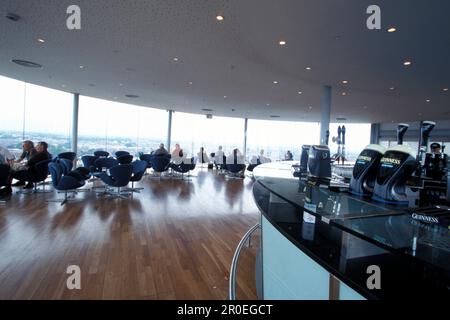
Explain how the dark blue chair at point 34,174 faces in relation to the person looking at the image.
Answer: facing to the left of the viewer

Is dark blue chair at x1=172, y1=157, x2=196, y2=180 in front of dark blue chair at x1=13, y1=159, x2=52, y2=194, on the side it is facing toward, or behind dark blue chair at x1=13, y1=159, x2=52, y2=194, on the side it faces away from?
behind

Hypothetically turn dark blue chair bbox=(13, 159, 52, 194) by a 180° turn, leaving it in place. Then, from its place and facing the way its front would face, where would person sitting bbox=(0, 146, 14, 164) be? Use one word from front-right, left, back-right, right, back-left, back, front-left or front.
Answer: back-left
